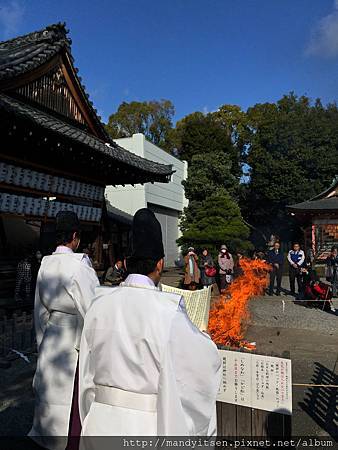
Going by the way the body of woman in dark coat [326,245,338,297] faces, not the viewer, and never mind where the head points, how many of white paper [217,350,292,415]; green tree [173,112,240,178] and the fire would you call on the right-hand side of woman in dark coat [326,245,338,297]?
1

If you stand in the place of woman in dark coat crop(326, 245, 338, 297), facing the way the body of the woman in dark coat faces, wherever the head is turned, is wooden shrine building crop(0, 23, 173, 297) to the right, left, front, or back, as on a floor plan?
front

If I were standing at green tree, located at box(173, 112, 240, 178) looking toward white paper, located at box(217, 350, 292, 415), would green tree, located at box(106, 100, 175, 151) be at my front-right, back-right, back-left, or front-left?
back-right

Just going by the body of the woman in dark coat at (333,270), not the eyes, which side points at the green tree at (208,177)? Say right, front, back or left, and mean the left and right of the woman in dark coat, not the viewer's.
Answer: right

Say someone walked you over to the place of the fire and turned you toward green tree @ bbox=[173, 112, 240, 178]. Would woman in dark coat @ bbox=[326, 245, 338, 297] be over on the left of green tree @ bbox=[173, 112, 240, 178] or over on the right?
right

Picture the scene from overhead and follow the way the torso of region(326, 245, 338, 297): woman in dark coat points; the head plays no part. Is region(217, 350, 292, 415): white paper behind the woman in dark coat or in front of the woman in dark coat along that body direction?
in front

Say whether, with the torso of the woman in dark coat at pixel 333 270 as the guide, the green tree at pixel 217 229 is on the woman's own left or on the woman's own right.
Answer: on the woman's own right

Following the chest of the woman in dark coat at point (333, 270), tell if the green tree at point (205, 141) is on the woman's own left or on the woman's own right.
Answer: on the woman's own right

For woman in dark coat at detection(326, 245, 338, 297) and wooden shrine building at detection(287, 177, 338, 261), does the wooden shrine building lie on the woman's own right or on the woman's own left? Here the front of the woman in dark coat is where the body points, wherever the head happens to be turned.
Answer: on the woman's own right

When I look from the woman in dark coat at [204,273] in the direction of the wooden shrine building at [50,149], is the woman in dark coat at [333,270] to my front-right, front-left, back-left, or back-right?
back-left

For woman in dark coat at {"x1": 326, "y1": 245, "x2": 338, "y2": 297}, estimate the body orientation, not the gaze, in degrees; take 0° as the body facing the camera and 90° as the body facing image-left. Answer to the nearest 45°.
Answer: approximately 45°

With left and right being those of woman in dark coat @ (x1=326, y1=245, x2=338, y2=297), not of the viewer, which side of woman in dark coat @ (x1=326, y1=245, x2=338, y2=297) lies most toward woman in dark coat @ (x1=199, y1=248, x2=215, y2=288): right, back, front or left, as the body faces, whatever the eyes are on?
right

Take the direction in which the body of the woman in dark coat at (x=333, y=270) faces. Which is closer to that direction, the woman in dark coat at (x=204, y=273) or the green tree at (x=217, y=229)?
the woman in dark coat

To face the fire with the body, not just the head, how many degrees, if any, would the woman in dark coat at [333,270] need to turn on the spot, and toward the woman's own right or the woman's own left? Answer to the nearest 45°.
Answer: approximately 45° to the woman's own left

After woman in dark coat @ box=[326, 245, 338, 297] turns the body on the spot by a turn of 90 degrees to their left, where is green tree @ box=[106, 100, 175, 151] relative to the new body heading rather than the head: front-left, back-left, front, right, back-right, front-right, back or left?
back
